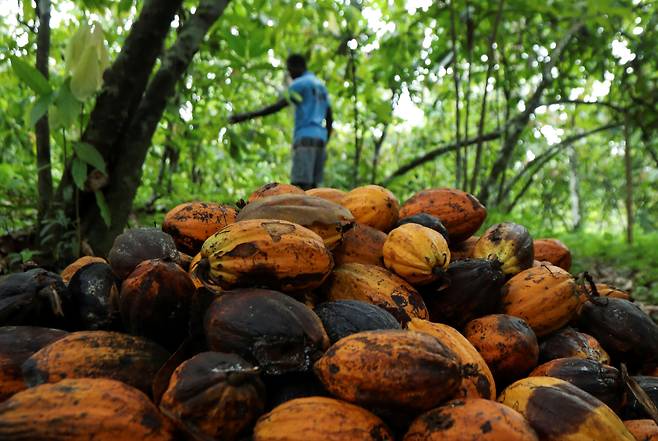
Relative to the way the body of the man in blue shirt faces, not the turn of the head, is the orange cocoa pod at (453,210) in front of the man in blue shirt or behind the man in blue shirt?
behind

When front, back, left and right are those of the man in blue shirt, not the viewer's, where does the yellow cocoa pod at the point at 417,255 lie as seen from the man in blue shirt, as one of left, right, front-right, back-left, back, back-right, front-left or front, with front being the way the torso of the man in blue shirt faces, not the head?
back-left

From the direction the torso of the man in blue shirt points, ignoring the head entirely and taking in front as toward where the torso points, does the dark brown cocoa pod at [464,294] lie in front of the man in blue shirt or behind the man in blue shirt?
behind

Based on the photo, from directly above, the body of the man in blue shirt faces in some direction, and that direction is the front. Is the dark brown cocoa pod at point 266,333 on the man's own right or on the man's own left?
on the man's own left

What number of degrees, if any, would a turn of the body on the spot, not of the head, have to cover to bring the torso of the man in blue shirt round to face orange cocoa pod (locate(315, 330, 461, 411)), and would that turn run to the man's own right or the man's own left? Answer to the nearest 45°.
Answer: approximately 135° to the man's own left

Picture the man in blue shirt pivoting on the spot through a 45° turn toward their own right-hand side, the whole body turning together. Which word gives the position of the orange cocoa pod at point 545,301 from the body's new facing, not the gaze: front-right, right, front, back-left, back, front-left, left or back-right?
back

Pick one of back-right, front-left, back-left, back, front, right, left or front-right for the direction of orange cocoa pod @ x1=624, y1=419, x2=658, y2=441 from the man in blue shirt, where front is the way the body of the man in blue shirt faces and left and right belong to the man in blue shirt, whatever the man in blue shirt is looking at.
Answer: back-left

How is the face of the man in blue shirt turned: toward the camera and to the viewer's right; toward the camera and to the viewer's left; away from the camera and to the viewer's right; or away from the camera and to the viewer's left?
away from the camera and to the viewer's left

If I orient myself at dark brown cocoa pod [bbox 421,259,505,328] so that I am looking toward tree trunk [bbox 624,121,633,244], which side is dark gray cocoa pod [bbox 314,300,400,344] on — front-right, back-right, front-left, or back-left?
back-left

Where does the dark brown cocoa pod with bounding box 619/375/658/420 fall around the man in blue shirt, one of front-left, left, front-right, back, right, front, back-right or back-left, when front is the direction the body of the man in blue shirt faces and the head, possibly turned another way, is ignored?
back-left

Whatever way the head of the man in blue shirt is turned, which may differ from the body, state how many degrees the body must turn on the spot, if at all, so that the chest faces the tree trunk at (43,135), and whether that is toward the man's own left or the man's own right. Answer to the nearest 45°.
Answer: approximately 90° to the man's own left

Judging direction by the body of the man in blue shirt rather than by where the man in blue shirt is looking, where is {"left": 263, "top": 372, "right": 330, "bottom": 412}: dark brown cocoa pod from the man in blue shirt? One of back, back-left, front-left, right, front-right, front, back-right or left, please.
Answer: back-left

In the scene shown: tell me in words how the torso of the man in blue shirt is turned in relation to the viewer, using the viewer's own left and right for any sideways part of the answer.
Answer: facing away from the viewer and to the left of the viewer

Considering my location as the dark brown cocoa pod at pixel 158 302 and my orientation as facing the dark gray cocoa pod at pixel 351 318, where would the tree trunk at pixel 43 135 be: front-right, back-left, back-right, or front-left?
back-left
